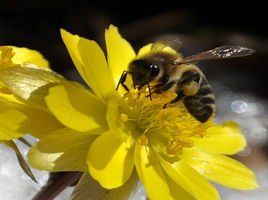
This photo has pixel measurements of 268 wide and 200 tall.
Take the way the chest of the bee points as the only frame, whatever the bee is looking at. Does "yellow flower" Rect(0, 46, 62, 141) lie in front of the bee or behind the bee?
in front

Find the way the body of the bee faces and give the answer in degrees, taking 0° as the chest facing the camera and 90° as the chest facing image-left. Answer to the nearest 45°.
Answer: approximately 90°
